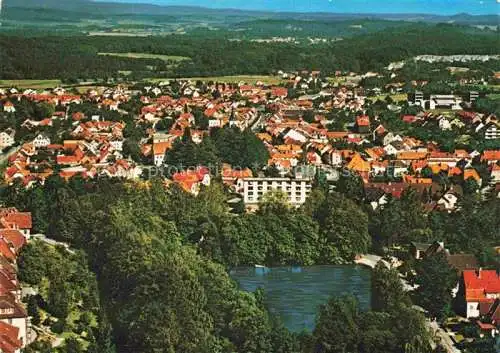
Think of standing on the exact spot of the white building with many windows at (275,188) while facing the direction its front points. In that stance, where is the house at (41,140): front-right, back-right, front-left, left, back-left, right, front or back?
back-right

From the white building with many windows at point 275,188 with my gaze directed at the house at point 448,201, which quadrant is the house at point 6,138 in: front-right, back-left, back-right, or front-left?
back-left

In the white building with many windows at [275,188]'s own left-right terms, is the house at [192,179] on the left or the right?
on its right

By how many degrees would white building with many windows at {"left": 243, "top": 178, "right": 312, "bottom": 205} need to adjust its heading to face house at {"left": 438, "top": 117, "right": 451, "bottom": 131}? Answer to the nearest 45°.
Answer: approximately 135° to its left

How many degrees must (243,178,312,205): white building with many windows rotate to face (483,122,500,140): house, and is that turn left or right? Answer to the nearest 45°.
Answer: approximately 135° to its left

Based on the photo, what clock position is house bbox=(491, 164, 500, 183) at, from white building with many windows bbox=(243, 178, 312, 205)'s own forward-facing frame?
The house is roughly at 8 o'clock from the white building with many windows.

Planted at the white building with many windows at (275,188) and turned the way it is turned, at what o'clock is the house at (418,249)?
The house is roughly at 11 o'clock from the white building with many windows.

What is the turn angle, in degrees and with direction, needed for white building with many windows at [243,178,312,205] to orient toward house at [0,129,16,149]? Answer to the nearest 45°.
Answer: approximately 135° to its right

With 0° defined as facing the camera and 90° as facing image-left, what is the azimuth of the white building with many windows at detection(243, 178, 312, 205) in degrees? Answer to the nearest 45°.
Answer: approximately 0°

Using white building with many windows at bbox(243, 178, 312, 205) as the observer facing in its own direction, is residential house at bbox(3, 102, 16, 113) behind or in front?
behind

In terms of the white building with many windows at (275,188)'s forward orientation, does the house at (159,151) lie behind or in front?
behind

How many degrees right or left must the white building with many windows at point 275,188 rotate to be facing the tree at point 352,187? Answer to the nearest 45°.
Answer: approximately 90° to its left

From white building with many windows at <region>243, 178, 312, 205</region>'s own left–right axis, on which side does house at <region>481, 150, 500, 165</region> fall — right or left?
on its left
